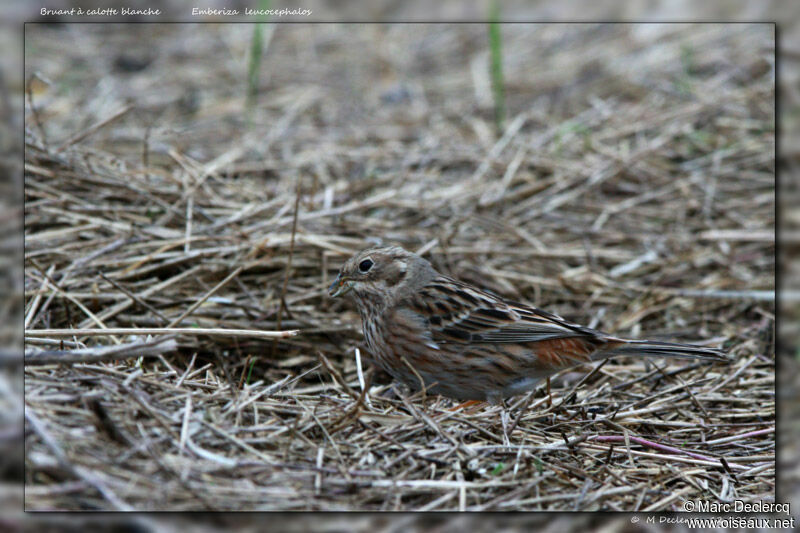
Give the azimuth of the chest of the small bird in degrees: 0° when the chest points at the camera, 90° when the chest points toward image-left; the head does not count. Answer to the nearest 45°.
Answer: approximately 90°
